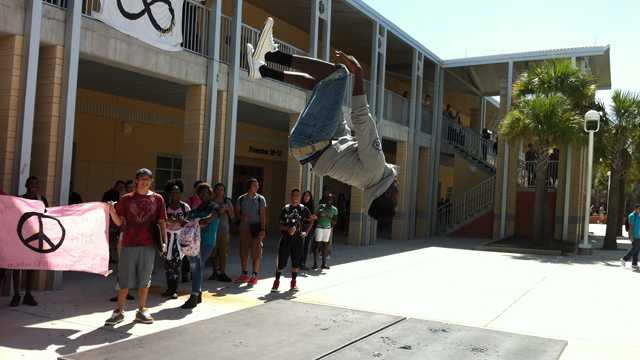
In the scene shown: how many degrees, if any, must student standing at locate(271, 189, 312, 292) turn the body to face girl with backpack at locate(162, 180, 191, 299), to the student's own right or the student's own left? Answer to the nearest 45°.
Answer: approximately 45° to the student's own right

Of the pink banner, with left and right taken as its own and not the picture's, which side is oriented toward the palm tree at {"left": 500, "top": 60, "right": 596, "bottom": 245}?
left

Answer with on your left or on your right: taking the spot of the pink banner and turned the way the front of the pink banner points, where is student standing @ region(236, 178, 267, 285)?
on your left

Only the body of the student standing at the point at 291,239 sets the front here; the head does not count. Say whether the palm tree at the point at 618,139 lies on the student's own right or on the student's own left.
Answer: on the student's own left

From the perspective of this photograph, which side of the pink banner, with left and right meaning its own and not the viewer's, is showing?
front

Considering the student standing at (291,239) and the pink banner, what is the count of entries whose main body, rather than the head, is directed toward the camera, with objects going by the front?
2

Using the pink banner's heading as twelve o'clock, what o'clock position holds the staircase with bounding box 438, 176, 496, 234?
The staircase is roughly at 8 o'clock from the pink banner.

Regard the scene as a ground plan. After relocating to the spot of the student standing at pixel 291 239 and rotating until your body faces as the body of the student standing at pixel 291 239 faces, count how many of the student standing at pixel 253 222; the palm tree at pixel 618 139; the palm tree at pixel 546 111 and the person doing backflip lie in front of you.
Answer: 1

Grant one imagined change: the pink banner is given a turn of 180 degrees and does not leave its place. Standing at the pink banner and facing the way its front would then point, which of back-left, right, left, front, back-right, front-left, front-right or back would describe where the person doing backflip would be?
back-right

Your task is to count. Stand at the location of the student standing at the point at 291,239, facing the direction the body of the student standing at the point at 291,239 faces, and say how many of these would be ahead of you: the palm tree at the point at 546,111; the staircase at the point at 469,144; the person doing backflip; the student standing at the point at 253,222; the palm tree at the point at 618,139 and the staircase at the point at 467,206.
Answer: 1
